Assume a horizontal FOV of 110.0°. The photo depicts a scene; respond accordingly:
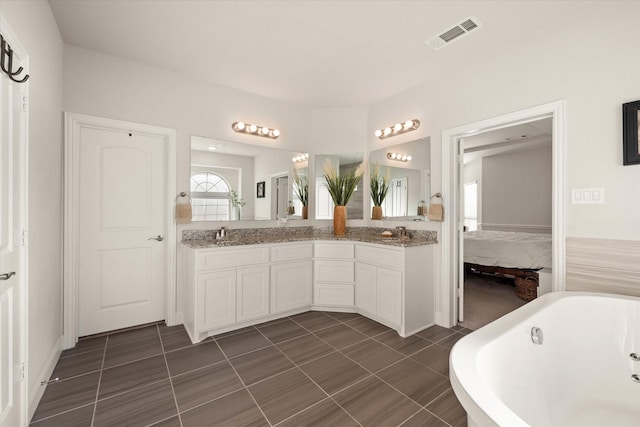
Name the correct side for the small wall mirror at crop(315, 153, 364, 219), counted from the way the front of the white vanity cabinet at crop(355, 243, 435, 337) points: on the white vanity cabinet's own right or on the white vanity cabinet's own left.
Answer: on the white vanity cabinet's own right

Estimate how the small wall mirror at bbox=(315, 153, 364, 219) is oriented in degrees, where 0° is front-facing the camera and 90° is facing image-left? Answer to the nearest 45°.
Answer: approximately 0°

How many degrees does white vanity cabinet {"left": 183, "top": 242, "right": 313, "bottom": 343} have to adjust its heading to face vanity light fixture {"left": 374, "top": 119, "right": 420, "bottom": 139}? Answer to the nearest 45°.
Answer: approximately 45° to its left

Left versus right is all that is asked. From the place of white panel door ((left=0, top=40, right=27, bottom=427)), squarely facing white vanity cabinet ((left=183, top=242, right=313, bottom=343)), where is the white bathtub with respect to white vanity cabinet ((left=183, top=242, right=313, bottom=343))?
right

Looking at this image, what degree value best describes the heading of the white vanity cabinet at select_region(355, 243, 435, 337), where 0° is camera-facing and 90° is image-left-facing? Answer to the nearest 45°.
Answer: approximately 45°

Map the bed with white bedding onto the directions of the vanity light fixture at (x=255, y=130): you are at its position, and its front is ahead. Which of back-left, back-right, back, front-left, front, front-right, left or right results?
front-left

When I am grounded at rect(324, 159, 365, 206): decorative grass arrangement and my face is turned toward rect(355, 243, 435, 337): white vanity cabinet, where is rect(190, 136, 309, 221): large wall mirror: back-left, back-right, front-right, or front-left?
back-right

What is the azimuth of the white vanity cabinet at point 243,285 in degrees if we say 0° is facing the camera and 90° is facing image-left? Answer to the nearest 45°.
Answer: approximately 315°

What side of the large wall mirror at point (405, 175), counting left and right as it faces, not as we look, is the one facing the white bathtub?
left
